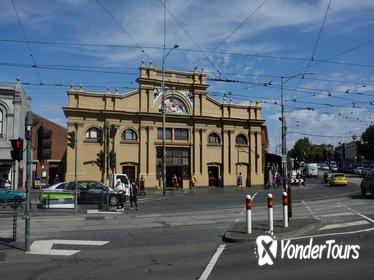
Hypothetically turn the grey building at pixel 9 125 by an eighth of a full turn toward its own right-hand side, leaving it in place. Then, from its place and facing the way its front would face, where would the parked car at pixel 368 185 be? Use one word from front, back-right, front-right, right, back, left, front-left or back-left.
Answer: left

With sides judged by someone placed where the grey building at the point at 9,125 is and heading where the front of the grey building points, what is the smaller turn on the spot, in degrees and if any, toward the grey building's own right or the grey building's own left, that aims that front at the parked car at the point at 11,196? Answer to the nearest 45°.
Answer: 0° — it already faces it

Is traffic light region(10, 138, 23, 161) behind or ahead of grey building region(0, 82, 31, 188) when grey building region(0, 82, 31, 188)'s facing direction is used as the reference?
ahead

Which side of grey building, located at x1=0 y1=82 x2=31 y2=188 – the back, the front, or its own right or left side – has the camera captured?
front

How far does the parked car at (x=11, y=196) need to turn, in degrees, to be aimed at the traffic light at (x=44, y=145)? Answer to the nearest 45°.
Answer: approximately 90° to its right

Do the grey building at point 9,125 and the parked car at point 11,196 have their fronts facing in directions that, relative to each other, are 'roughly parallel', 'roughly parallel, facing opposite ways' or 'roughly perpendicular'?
roughly perpendicular

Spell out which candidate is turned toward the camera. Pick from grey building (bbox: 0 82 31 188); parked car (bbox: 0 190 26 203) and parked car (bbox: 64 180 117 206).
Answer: the grey building
